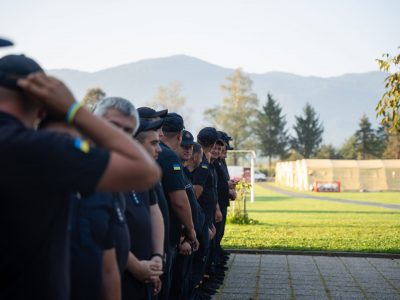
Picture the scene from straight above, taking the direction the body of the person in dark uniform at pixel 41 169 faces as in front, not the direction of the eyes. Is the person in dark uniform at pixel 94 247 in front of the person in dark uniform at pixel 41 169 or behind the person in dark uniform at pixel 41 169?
in front

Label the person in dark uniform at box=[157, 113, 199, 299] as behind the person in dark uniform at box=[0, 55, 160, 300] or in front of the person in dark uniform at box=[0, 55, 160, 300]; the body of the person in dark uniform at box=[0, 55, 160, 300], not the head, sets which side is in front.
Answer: in front

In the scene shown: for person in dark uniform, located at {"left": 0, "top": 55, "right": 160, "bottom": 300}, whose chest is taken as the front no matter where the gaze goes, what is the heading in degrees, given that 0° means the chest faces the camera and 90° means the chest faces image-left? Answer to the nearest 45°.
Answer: approximately 225°

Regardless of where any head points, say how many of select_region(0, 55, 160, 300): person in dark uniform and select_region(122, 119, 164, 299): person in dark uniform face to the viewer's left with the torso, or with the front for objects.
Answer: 0

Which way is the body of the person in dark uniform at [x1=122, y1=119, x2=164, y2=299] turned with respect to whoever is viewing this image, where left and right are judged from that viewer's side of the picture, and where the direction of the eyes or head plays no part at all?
facing the viewer and to the right of the viewer

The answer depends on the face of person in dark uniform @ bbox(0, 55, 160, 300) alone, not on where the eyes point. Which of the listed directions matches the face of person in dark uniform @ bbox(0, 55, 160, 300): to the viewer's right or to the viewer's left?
to the viewer's right
